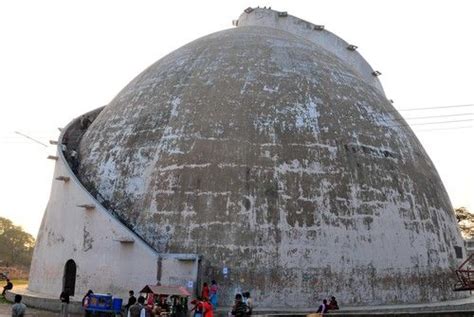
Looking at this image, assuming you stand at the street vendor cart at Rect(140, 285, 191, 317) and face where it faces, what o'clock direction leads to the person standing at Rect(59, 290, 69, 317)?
The person standing is roughly at 4 o'clock from the street vendor cart.

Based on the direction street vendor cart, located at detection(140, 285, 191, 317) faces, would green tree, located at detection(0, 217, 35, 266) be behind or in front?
behind

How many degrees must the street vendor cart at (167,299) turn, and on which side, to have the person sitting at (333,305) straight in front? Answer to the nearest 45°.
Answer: approximately 90° to its left

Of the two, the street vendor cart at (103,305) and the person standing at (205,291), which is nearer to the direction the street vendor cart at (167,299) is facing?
the street vendor cart

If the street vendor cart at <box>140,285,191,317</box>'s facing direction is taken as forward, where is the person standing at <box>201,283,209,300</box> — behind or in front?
behind

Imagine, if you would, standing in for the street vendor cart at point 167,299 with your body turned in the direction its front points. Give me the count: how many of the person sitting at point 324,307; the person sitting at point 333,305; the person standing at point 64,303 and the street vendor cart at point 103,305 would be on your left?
2

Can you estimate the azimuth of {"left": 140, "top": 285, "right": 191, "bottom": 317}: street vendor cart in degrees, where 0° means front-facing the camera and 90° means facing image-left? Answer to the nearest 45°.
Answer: approximately 0°

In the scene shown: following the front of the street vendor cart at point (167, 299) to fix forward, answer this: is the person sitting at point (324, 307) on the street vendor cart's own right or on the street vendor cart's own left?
on the street vendor cart's own left

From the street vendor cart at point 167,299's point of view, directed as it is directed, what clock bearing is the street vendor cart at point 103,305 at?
the street vendor cart at point 103,305 is roughly at 3 o'clock from the street vendor cart at point 167,299.

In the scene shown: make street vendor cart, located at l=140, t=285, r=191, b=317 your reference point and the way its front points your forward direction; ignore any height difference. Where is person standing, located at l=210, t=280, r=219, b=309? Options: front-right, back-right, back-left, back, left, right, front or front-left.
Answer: back-left
